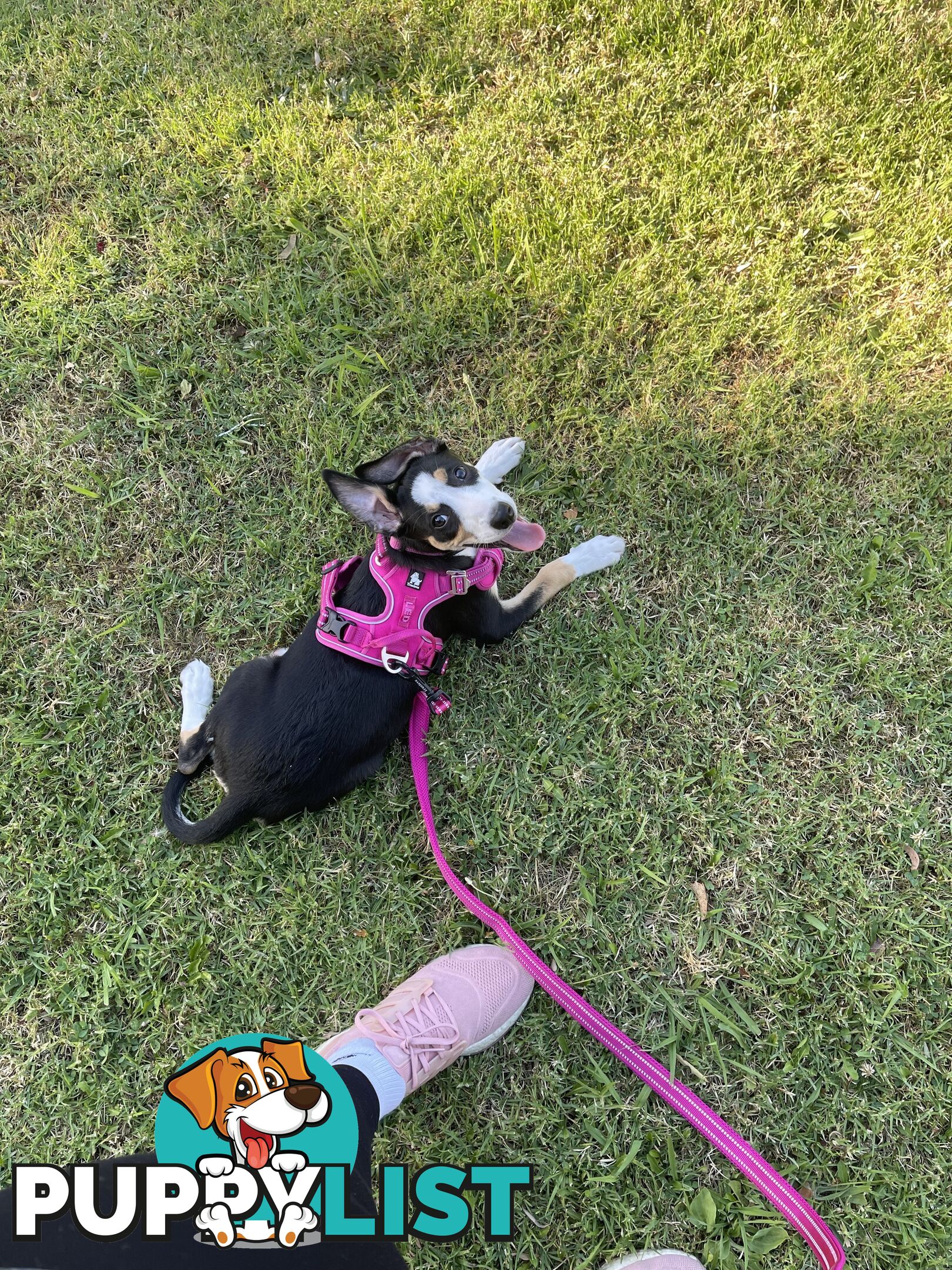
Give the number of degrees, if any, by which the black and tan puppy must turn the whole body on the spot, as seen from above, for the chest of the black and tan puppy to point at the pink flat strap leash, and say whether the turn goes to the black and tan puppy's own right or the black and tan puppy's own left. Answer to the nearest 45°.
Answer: approximately 135° to the black and tan puppy's own right

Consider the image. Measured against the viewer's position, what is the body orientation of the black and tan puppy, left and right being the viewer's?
facing away from the viewer and to the right of the viewer
